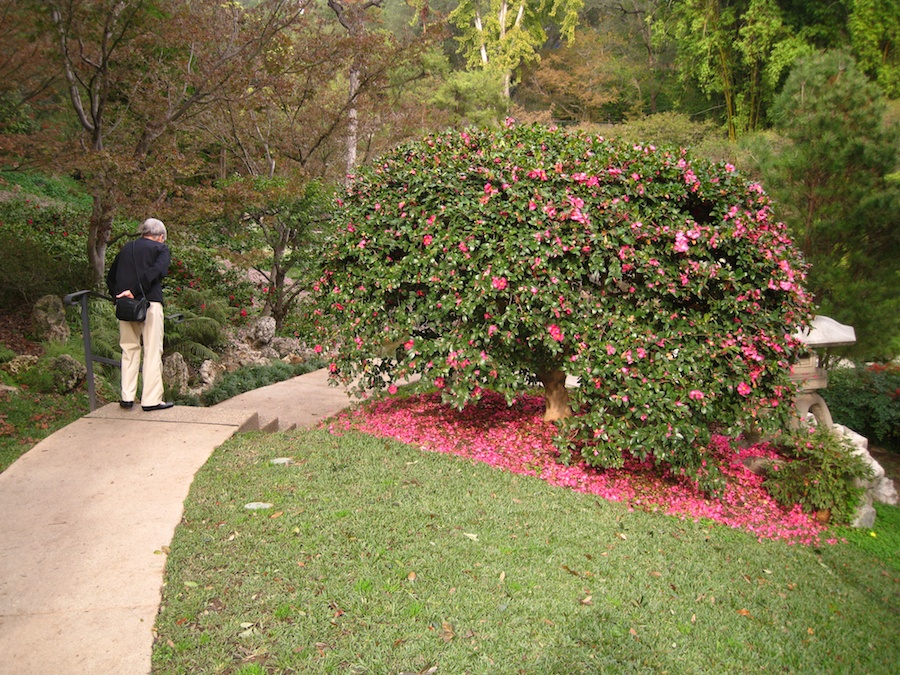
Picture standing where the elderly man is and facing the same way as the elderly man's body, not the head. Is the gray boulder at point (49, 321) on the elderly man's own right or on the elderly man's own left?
on the elderly man's own left

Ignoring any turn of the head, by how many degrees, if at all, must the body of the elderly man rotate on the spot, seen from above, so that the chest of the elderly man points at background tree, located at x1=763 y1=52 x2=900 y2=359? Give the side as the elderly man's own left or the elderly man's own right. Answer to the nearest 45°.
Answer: approximately 45° to the elderly man's own right

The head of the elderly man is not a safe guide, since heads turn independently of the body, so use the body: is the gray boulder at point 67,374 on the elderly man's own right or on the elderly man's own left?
on the elderly man's own left

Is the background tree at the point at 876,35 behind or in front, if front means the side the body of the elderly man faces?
in front

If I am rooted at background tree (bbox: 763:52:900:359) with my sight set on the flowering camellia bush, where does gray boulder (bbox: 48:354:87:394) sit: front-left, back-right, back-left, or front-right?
front-right

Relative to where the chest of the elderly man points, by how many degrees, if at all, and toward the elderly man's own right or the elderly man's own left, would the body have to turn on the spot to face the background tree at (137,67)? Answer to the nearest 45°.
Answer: approximately 45° to the elderly man's own left

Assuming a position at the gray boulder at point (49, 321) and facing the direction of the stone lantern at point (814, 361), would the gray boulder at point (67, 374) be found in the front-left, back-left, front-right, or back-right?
front-right

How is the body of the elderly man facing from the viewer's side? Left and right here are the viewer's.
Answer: facing away from the viewer and to the right of the viewer

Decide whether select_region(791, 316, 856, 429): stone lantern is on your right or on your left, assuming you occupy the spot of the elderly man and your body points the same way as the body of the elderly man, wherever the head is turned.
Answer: on your right

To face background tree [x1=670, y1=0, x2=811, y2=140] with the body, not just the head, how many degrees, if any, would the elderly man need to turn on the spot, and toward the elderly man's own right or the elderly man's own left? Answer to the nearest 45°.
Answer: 0° — they already face it

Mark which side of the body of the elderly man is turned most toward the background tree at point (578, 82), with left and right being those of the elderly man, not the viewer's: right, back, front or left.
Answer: front

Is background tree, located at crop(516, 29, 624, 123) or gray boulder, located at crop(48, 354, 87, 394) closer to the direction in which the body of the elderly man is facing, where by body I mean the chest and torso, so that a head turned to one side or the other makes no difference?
the background tree
